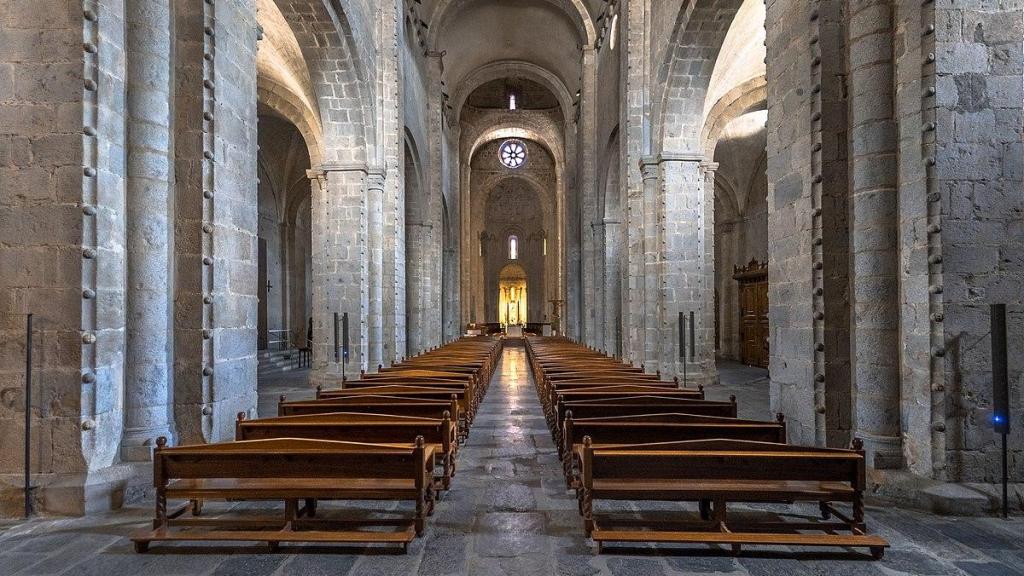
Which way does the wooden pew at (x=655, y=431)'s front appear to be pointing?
away from the camera

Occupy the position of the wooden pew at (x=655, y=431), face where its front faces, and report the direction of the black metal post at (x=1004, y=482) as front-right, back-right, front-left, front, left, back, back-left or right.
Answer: right

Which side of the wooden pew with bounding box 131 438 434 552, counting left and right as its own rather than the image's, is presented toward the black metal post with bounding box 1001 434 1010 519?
right

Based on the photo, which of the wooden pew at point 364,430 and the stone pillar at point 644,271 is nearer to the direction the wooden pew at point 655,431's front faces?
the stone pillar

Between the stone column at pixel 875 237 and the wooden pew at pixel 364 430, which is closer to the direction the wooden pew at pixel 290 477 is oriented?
the wooden pew

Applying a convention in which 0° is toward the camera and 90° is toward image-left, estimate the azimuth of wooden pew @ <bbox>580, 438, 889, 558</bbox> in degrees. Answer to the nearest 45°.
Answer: approximately 180°

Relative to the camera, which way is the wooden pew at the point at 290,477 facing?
away from the camera

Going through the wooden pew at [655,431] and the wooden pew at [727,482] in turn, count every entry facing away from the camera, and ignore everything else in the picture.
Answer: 2

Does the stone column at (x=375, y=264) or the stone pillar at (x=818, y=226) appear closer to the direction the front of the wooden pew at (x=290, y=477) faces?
the stone column
